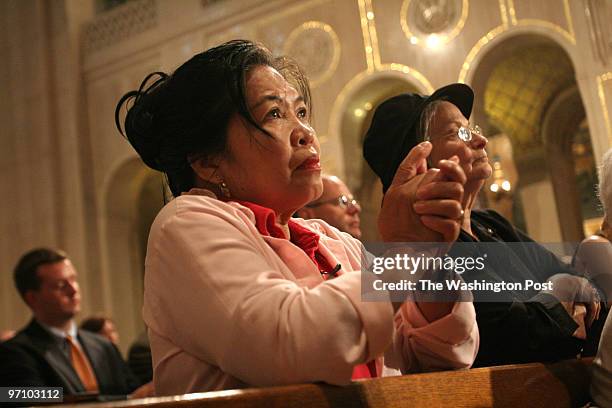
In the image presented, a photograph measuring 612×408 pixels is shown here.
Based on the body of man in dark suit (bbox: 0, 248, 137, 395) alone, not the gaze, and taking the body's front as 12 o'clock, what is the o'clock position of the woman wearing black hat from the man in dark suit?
The woman wearing black hat is roughly at 1 o'clock from the man in dark suit.

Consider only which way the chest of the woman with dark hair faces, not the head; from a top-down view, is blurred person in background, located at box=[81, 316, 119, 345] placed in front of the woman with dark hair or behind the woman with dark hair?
behind

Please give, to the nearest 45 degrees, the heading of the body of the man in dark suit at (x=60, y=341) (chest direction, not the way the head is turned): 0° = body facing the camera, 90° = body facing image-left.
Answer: approximately 315°

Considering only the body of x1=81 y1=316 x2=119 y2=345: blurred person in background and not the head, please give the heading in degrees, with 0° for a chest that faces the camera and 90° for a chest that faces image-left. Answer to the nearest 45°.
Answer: approximately 270°

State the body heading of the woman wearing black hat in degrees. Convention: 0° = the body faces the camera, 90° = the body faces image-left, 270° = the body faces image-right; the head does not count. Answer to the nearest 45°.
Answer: approximately 270°

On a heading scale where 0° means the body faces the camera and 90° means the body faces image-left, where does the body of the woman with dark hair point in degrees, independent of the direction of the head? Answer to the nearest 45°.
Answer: approximately 315°

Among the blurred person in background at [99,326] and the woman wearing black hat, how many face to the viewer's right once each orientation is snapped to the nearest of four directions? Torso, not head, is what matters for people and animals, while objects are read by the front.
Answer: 2

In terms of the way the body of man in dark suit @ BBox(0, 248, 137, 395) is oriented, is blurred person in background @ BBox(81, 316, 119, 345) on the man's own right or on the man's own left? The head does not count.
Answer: on the man's own left
